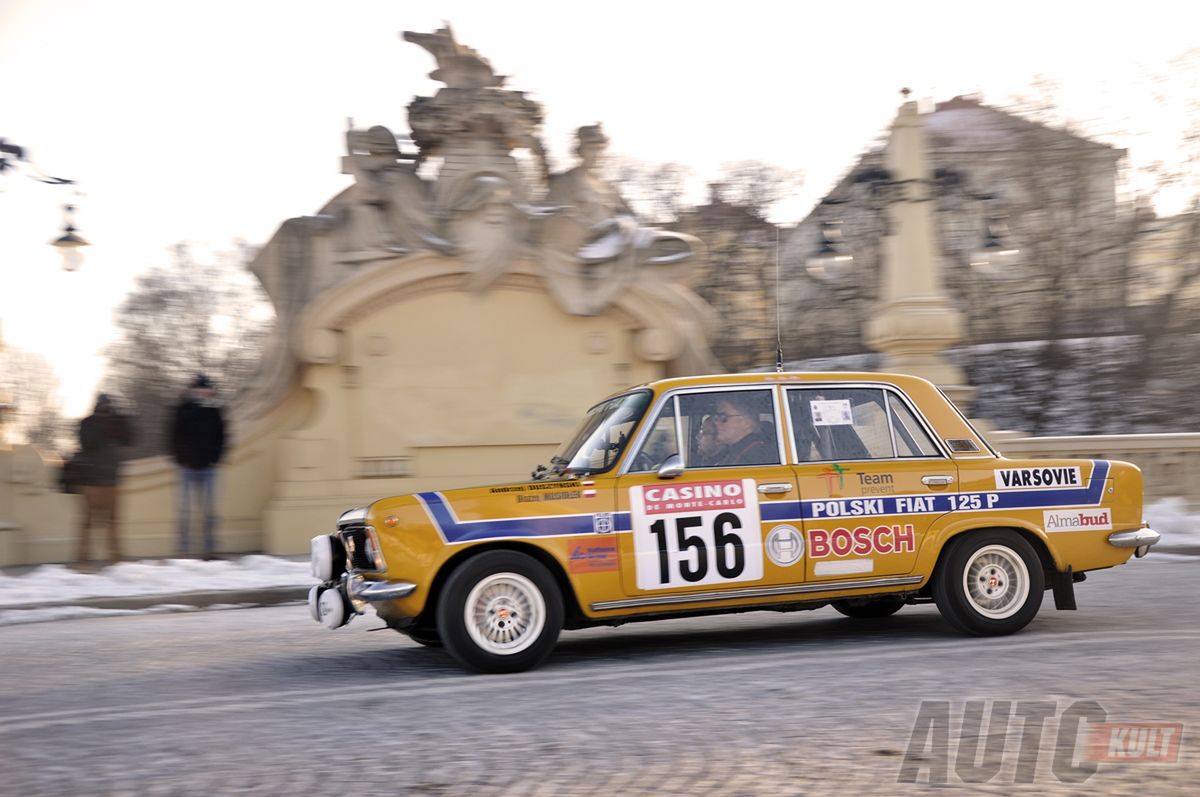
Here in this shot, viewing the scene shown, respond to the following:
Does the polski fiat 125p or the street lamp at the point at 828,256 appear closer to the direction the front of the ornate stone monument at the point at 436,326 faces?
the polski fiat 125p

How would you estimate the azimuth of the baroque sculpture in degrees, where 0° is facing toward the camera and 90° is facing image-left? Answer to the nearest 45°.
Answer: approximately 0°

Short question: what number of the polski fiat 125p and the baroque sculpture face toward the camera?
1

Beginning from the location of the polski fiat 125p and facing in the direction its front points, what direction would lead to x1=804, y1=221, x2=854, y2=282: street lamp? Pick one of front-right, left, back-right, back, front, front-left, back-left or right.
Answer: right

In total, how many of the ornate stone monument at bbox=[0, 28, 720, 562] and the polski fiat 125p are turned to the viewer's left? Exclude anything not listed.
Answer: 1

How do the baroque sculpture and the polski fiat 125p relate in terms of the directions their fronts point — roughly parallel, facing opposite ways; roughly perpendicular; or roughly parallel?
roughly perpendicular

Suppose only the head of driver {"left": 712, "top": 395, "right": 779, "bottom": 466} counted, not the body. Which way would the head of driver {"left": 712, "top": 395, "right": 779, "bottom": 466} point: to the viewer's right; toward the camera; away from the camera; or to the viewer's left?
to the viewer's left

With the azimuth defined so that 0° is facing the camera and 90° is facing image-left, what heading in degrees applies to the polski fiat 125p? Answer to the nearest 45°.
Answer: approximately 90°

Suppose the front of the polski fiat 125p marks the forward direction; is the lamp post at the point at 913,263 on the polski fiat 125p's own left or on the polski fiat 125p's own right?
on the polski fiat 125p's own right
